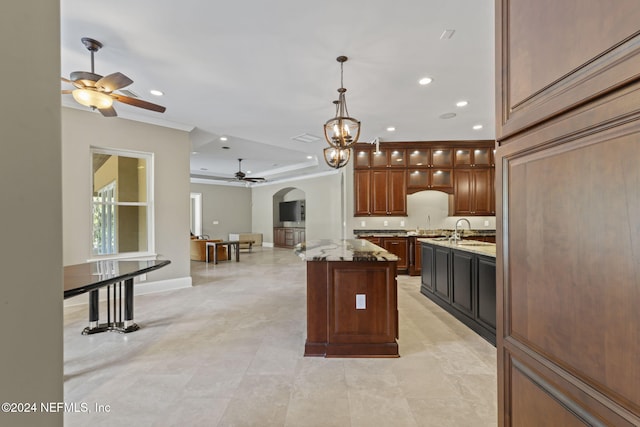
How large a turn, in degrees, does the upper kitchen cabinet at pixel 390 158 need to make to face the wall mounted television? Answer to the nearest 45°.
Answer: approximately 135° to its right

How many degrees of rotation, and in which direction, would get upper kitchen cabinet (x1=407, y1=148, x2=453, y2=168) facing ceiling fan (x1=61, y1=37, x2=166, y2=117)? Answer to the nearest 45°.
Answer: approximately 45° to its right

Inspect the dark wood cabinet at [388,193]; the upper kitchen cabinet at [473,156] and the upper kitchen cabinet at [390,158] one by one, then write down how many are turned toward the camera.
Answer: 3

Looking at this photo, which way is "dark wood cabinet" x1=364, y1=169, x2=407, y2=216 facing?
toward the camera

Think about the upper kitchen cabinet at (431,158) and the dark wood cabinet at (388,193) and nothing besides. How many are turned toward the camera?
2

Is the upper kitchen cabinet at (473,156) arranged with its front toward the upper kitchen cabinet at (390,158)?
no

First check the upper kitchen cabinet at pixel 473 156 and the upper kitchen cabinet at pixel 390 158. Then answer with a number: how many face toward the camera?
2

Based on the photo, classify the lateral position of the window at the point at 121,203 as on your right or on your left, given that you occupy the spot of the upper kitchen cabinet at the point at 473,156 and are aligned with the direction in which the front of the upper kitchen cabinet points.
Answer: on your right

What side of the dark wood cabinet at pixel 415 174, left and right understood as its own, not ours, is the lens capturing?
front

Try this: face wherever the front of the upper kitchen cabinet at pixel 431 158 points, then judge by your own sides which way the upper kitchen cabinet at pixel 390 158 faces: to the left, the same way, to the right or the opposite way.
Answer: the same way

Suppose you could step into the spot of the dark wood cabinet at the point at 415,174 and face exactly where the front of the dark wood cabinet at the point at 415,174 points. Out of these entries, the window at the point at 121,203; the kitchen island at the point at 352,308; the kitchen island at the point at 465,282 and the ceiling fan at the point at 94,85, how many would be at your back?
0

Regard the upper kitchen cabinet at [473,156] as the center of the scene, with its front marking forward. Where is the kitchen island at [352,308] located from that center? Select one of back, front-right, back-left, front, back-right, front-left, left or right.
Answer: front

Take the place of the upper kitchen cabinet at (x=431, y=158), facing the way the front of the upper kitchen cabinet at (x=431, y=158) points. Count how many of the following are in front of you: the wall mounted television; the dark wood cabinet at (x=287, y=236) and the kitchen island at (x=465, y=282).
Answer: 1

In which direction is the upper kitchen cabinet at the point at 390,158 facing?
toward the camera

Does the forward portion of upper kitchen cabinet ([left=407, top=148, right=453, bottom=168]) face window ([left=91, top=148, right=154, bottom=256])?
no

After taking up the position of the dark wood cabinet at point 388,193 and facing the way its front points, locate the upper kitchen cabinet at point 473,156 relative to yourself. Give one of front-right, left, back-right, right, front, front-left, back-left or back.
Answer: left

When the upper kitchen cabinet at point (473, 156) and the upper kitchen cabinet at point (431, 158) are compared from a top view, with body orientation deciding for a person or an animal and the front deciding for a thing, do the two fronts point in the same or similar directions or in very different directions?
same or similar directions
